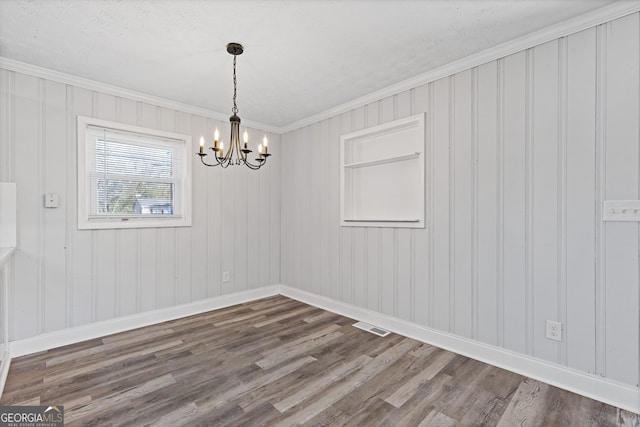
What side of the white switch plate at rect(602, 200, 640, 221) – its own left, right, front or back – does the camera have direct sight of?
front
